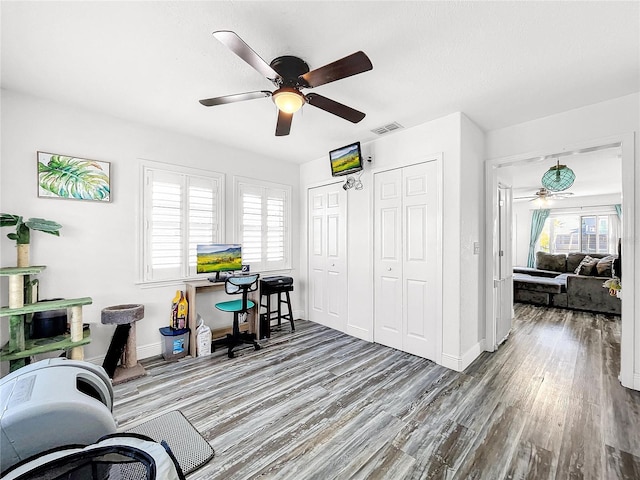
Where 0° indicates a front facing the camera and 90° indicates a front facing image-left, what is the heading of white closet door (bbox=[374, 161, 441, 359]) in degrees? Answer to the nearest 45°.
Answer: approximately 45°

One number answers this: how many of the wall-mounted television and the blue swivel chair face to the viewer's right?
0

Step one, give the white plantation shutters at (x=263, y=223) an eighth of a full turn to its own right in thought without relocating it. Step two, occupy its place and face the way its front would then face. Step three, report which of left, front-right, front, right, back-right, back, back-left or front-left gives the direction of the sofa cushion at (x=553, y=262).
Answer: left

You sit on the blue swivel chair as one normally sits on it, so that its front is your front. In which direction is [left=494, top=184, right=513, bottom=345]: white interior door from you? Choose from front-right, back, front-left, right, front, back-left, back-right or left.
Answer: back-right

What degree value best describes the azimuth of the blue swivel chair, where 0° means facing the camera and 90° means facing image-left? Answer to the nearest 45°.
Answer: approximately 135°

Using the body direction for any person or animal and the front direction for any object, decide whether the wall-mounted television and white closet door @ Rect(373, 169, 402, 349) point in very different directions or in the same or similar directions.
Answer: same or similar directions

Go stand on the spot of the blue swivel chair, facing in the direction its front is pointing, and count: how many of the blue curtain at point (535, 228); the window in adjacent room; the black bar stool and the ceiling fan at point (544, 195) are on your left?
0

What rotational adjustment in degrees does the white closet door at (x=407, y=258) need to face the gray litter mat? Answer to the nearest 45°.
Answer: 0° — it already faces it

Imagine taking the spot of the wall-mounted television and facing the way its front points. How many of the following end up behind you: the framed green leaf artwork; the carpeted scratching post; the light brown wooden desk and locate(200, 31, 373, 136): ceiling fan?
0

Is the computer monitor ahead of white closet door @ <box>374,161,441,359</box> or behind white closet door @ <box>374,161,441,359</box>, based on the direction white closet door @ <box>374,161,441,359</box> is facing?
ahead

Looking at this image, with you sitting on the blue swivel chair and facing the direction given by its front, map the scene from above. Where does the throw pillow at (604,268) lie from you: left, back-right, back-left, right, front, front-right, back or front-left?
back-right

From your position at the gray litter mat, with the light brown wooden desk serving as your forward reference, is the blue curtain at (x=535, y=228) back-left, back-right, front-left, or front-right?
front-right

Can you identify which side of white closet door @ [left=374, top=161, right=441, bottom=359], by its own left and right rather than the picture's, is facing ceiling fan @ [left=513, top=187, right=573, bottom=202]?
back

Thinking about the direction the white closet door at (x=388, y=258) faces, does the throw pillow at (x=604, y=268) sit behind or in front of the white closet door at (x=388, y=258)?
behind

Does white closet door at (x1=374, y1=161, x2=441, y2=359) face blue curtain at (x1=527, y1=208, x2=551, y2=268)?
no

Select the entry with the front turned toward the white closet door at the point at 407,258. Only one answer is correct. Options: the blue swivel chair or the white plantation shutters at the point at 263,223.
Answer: the white plantation shutters
